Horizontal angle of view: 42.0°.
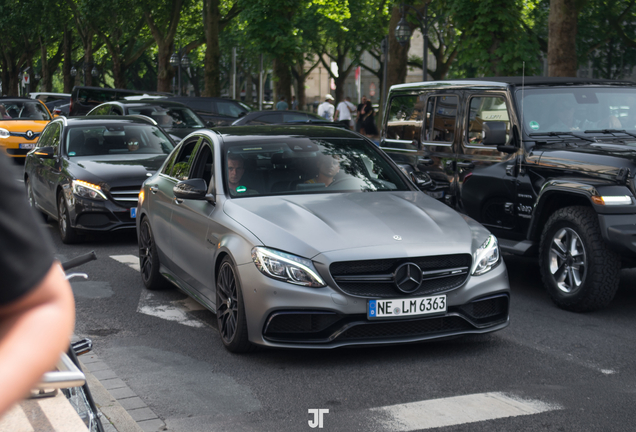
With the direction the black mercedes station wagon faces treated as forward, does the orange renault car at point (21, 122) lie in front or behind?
behind

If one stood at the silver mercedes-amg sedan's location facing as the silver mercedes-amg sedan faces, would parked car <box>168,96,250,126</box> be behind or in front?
behind

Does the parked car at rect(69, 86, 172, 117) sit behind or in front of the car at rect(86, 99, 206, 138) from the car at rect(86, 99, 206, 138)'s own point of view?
behind

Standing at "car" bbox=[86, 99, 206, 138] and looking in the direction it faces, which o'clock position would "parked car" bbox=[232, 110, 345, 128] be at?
"parked car" bbox=[232, 110, 345, 128] is roughly at 9 o'clock from "car" bbox=[86, 99, 206, 138].

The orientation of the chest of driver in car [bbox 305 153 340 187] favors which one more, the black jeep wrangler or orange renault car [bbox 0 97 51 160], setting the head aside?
the black jeep wrangler
